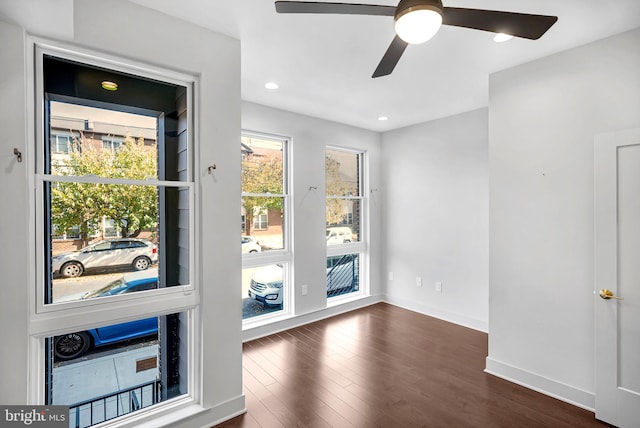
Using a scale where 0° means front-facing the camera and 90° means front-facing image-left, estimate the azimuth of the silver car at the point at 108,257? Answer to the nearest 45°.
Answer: approximately 90°

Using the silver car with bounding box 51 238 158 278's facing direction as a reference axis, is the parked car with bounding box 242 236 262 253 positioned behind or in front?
behind

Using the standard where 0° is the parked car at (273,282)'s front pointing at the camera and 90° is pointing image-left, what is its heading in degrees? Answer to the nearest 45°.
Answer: approximately 45°

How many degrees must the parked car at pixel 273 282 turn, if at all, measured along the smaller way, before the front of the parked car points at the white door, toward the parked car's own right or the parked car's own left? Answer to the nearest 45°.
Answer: approximately 90° to the parked car's own left

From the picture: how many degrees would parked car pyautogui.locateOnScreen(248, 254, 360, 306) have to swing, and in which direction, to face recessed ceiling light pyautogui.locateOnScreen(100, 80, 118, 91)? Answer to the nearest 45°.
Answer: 0° — it already faces it
